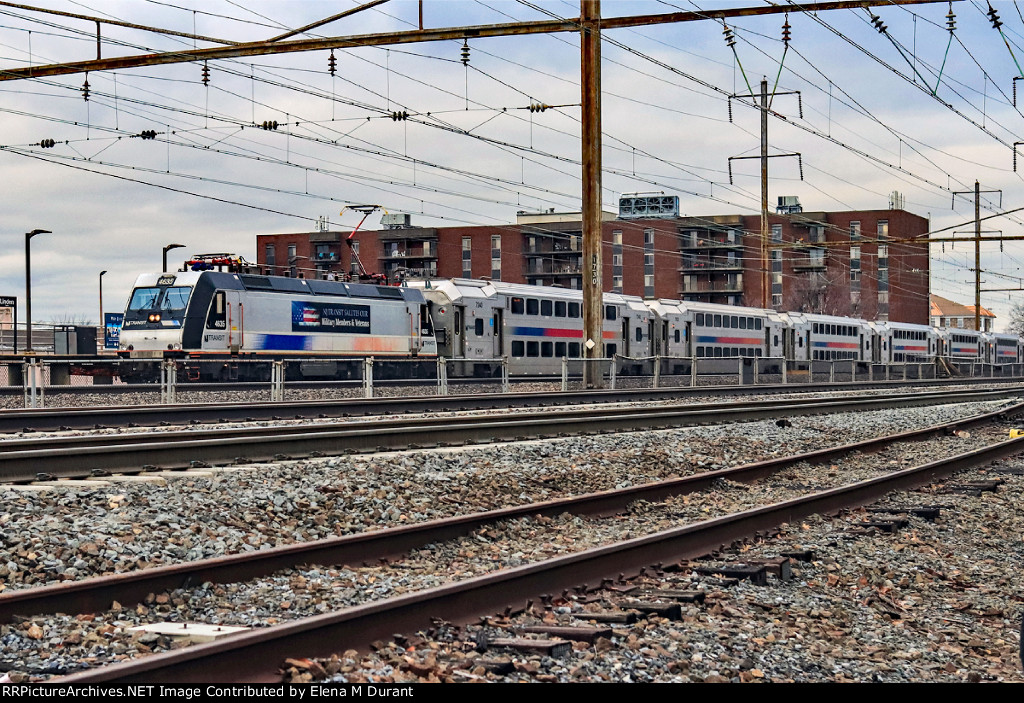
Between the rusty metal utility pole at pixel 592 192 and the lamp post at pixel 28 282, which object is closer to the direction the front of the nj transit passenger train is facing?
the lamp post

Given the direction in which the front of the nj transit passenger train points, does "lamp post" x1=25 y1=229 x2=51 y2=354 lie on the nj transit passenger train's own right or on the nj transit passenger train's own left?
on the nj transit passenger train's own right

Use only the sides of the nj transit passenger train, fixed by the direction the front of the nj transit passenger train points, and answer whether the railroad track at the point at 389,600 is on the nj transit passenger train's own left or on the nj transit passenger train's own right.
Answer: on the nj transit passenger train's own left

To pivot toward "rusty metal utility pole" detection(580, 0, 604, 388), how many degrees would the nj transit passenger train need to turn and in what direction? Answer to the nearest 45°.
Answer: approximately 90° to its left

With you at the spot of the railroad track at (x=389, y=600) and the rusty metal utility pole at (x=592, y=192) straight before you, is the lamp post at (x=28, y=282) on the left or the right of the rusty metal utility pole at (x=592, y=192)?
left
